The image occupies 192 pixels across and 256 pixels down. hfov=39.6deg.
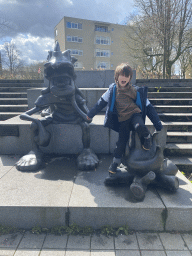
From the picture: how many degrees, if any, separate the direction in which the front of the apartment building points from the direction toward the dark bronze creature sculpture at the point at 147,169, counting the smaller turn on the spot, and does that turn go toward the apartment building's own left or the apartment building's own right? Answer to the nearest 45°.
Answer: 0° — it already faces it

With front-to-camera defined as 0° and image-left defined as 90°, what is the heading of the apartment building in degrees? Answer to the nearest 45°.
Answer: approximately 0°

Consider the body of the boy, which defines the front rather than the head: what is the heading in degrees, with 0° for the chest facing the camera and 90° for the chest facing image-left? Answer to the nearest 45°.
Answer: approximately 0°

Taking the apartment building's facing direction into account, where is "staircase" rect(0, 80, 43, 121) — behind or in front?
in front

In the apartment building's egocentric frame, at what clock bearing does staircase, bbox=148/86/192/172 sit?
The staircase is roughly at 12 o'clock from the apartment building.

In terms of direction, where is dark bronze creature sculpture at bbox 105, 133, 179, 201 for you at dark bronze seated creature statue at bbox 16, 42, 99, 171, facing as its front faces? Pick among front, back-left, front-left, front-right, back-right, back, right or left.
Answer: front-left

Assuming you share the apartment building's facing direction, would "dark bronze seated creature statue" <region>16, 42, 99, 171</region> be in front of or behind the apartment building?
in front
